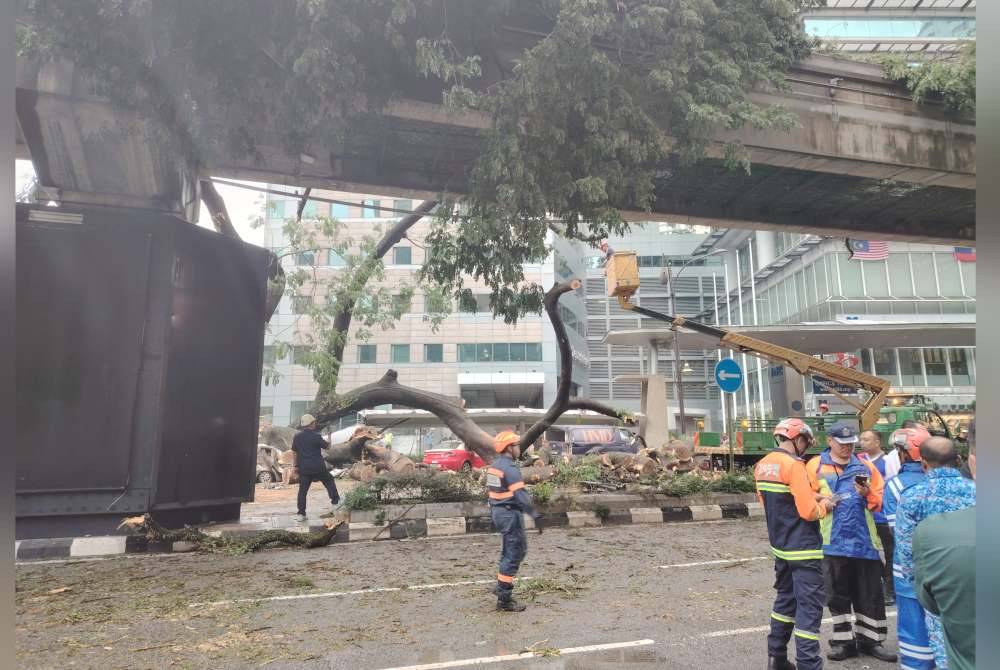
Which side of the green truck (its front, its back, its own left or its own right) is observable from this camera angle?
right

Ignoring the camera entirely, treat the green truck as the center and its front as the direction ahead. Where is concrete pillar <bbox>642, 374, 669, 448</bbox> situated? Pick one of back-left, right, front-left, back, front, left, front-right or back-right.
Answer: back

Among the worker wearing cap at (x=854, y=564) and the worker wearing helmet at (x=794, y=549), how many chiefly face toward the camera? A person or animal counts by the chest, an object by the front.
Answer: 1

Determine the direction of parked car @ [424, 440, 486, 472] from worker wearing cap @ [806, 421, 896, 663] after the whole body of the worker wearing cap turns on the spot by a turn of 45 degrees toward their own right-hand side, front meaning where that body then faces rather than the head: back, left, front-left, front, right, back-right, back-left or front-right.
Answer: right

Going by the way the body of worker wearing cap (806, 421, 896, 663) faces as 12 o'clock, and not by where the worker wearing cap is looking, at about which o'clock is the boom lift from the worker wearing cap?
The boom lift is roughly at 6 o'clock from the worker wearing cap.

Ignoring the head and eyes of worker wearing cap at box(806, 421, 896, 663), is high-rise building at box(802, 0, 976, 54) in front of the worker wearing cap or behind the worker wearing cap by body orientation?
behind

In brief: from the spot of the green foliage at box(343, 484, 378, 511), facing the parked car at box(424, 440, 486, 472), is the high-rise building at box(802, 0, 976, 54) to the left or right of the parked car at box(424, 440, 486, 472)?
right
